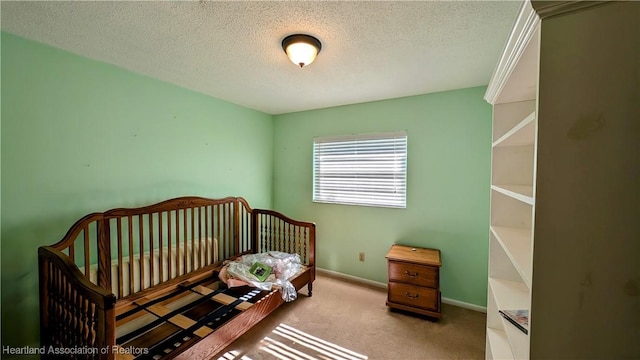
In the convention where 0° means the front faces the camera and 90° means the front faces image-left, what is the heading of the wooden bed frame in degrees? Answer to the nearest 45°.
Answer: approximately 315°

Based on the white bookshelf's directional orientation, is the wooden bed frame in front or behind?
in front

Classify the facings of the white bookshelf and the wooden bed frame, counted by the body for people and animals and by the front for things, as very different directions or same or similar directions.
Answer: very different directions

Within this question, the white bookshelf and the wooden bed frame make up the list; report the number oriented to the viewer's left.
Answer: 1

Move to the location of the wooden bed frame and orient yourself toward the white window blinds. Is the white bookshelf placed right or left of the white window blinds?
right

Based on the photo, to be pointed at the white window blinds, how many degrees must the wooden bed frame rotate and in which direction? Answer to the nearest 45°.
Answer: approximately 45° to its left

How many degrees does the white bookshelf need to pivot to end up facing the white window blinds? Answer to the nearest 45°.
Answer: approximately 45° to its right

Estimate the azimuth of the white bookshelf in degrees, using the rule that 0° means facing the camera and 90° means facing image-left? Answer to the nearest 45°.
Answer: approximately 90°

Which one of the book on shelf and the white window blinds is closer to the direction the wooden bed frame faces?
the book on shelf
